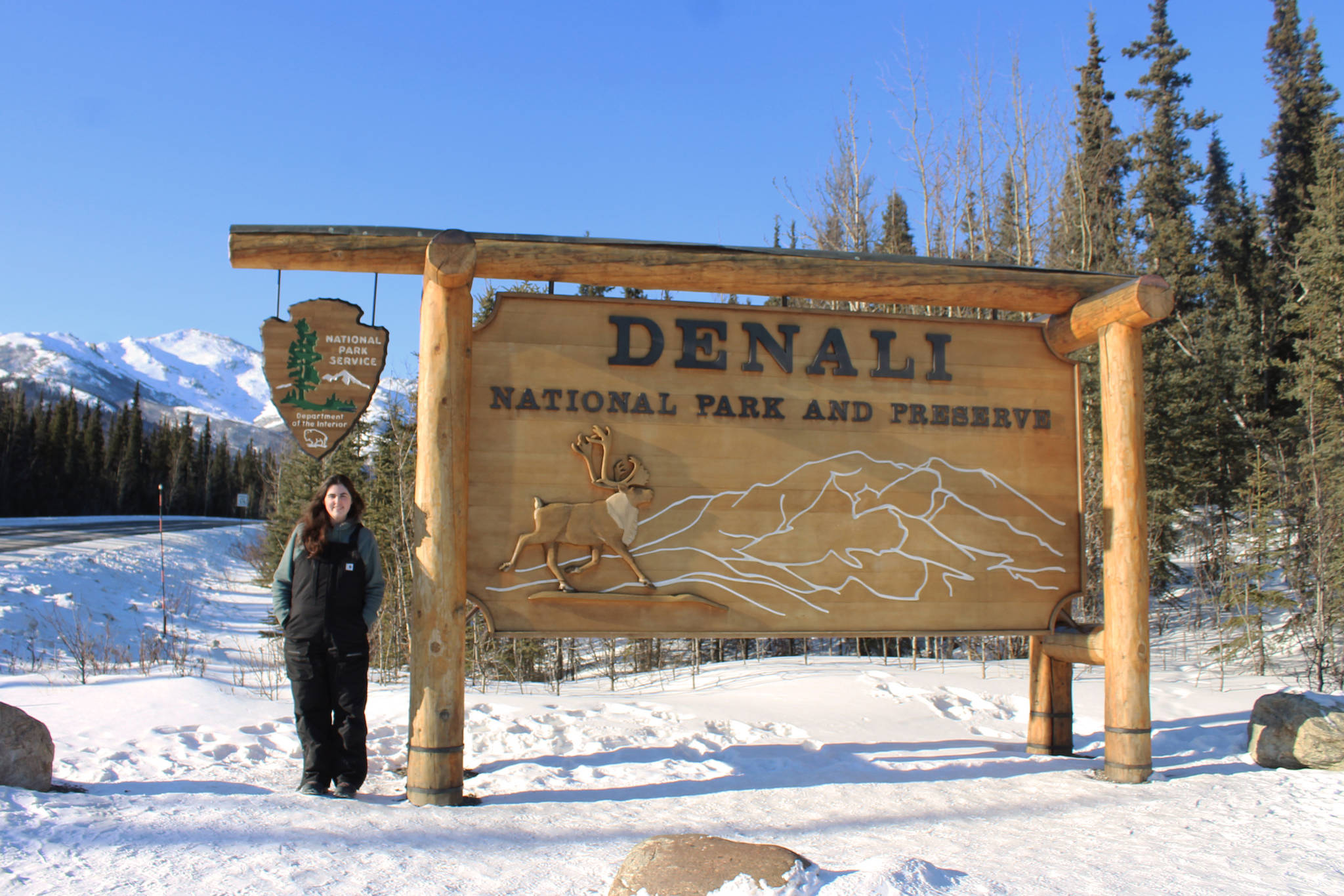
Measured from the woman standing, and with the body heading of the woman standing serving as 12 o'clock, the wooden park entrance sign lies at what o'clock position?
The wooden park entrance sign is roughly at 9 o'clock from the woman standing.

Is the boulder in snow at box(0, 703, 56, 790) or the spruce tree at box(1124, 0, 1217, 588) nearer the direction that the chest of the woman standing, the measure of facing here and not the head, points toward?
the boulder in snow

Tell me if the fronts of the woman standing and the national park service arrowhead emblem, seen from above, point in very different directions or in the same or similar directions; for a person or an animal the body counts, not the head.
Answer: same or similar directions

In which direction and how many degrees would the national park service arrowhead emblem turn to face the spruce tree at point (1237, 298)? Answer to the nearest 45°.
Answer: approximately 135° to its left

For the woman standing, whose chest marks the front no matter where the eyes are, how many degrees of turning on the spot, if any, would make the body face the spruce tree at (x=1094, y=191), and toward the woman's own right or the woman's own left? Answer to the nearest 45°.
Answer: approximately 135° to the woman's own left

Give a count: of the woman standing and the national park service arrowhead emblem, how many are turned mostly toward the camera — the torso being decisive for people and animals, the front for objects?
2

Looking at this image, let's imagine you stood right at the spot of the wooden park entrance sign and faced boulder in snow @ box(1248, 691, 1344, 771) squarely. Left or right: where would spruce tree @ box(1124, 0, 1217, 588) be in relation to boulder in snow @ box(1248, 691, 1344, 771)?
left

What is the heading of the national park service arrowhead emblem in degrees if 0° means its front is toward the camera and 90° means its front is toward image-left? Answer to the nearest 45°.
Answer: approximately 0°

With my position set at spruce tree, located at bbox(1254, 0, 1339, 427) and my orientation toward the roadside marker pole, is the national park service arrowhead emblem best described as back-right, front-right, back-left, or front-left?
front-left

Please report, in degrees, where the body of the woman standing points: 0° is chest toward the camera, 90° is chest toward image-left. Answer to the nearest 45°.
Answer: approximately 0°
